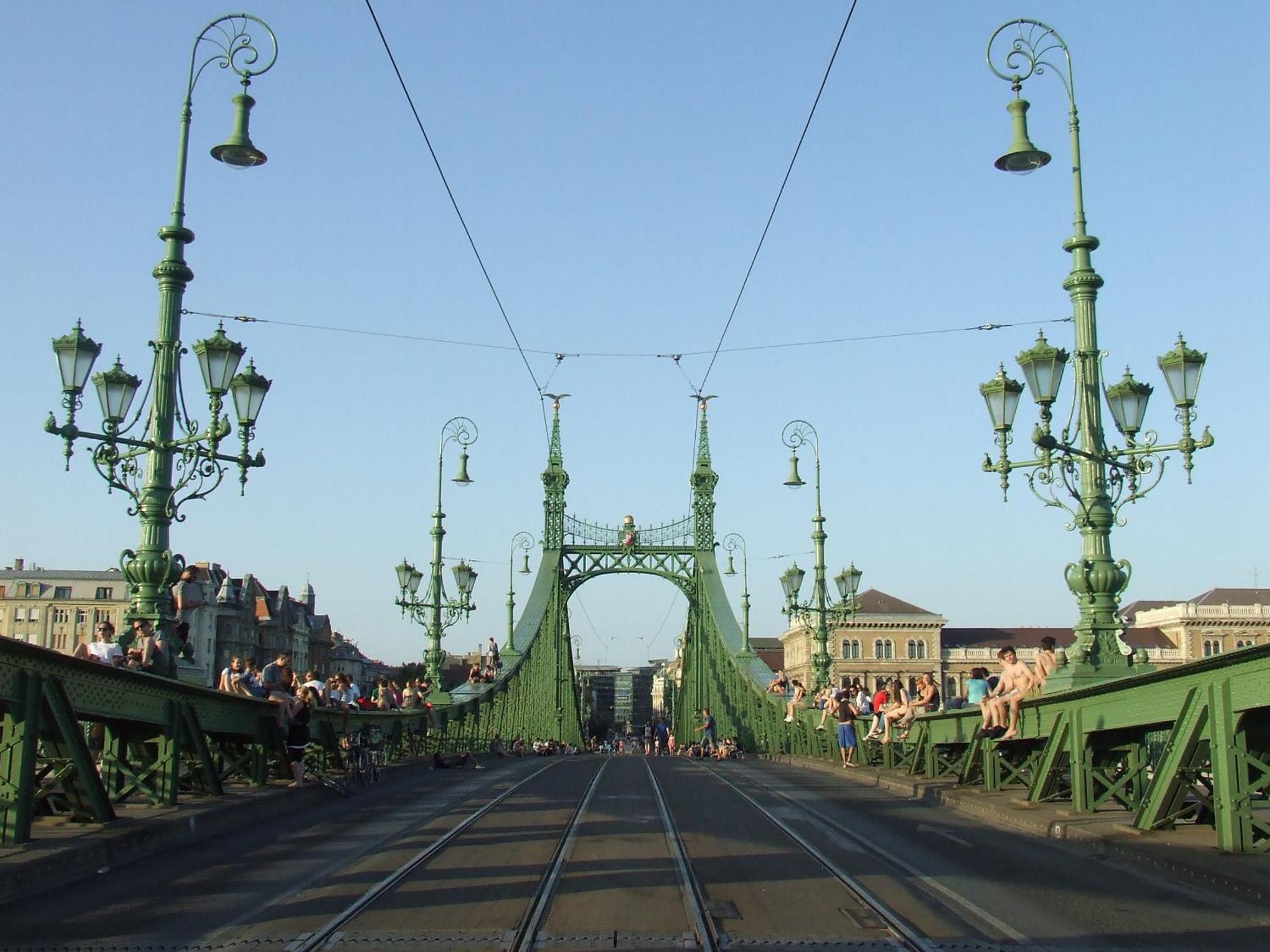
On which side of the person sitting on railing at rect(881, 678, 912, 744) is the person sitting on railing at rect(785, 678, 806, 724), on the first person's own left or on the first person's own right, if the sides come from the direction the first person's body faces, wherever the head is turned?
on the first person's own right

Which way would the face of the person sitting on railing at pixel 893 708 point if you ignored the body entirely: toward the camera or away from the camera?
toward the camera

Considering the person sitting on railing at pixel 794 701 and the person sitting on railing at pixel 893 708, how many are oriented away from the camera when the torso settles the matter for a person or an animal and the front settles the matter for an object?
0

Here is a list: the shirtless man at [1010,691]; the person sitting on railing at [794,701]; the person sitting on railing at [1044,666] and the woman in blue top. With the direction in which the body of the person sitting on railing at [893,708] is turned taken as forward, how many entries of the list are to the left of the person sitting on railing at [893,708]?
3

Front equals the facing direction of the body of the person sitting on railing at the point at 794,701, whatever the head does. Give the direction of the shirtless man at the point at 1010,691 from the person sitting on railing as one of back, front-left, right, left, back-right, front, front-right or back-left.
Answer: left

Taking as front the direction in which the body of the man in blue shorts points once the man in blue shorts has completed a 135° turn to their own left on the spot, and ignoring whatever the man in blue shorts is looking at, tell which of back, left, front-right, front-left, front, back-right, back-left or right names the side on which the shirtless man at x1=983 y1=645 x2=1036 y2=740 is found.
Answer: front-left

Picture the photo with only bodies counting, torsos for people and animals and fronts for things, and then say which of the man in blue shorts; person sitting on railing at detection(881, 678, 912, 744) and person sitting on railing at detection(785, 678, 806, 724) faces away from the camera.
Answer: the man in blue shorts

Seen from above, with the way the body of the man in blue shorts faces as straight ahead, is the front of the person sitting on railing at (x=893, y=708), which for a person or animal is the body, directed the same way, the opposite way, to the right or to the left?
to the left

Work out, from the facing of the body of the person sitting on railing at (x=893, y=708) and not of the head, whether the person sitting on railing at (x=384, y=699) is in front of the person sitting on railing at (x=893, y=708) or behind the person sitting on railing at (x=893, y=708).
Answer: in front

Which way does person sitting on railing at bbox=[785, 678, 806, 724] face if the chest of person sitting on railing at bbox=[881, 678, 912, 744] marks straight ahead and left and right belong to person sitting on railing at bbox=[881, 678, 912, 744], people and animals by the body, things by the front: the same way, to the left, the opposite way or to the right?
the same way

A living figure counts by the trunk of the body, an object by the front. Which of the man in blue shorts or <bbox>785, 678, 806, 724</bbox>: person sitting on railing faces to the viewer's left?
the person sitting on railing

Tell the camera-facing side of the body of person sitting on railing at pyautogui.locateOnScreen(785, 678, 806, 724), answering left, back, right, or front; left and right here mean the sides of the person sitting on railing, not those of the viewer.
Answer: left

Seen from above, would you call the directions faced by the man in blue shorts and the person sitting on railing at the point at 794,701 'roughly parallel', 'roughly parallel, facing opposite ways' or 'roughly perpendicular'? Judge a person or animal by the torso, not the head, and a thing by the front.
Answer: roughly perpendicular

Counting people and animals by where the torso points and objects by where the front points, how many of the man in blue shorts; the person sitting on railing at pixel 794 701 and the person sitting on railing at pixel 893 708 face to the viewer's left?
2

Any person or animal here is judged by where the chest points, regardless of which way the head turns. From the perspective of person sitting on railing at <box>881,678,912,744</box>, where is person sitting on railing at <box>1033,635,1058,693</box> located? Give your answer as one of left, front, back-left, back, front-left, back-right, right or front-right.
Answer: left

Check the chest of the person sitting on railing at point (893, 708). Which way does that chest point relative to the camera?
to the viewer's left
